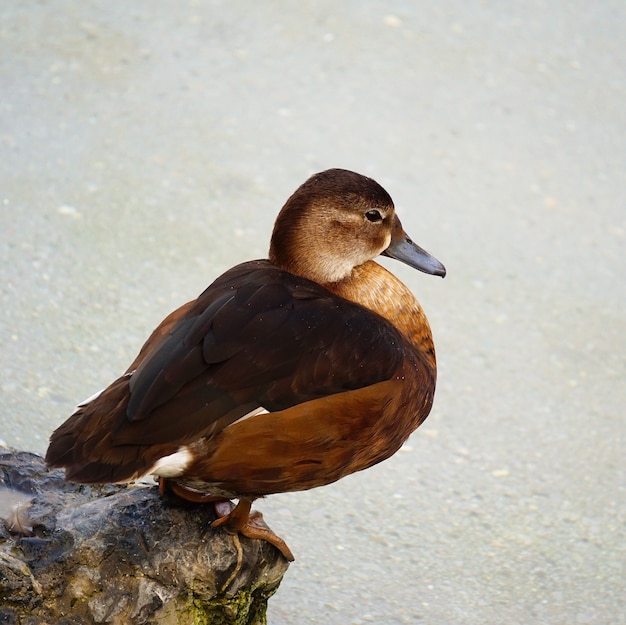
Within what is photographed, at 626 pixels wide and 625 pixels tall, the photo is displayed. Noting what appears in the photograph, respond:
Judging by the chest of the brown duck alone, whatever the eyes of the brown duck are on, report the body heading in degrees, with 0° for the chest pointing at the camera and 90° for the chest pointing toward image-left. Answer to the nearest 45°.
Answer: approximately 270°
